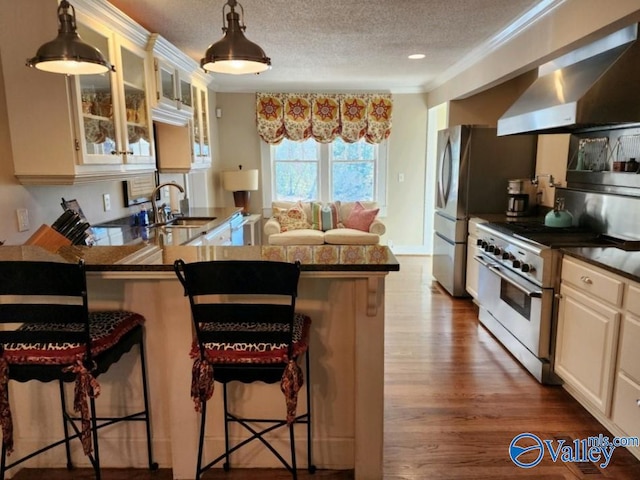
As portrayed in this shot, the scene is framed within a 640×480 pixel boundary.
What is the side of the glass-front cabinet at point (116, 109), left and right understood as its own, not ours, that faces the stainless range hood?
front

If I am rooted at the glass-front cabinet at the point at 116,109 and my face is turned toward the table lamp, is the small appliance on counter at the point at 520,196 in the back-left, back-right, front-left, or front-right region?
front-right

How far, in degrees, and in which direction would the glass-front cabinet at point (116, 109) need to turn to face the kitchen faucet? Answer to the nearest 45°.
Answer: approximately 135° to its left

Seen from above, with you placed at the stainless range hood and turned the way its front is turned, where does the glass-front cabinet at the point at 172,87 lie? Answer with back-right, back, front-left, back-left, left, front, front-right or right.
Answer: front-right

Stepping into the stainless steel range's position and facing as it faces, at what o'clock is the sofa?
The sofa is roughly at 3 o'clock from the stainless steel range.

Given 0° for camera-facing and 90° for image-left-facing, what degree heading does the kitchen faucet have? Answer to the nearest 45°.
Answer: approximately 270°

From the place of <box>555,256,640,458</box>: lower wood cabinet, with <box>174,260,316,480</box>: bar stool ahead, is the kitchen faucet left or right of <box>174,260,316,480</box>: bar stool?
right

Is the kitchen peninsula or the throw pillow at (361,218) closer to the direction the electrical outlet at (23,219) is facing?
the kitchen peninsula

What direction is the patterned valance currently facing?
toward the camera

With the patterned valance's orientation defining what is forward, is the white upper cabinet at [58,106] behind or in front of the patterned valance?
in front

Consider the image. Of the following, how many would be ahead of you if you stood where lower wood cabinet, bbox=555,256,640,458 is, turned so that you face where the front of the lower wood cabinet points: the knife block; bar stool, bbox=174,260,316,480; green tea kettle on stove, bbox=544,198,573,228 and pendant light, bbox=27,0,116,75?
3

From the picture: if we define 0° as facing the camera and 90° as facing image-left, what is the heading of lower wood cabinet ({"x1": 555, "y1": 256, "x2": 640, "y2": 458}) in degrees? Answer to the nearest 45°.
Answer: approximately 45°

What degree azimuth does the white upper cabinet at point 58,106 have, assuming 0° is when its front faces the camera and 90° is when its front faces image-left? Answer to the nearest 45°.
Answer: approximately 315°

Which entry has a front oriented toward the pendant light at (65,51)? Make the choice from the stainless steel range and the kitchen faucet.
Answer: the stainless steel range

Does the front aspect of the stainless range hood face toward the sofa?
no

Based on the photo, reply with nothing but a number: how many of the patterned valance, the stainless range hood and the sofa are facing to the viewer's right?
0

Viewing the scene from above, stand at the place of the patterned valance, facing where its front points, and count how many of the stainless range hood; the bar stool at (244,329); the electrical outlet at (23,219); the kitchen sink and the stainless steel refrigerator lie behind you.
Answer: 0

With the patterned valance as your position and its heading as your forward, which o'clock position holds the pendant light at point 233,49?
The pendant light is roughly at 12 o'clock from the patterned valance.

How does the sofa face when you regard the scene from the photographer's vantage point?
facing the viewer

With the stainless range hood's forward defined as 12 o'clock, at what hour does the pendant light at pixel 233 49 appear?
The pendant light is roughly at 12 o'clock from the stainless range hood.

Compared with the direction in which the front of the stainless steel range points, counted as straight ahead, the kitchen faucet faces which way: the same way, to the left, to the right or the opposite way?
the opposite way

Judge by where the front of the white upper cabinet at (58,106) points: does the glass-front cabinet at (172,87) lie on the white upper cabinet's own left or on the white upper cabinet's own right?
on the white upper cabinet's own left
